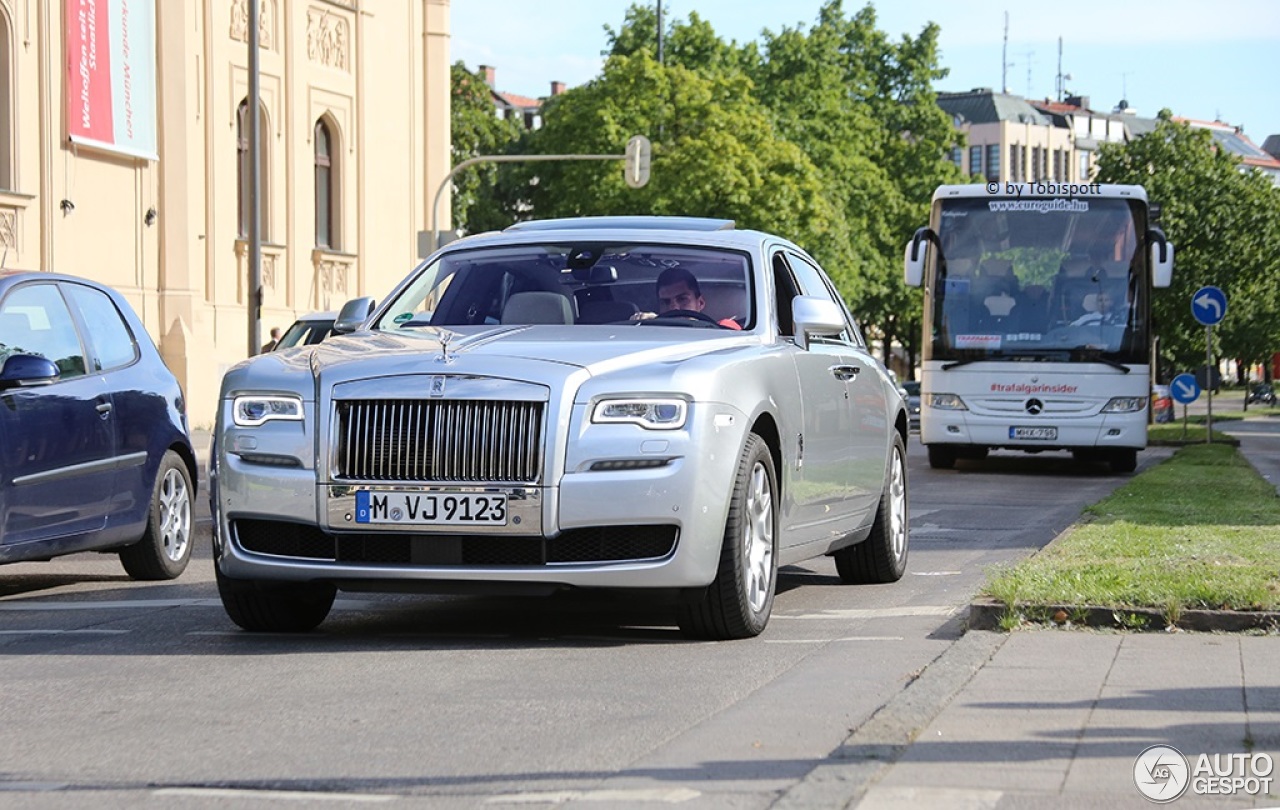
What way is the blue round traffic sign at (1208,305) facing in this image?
toward the camera

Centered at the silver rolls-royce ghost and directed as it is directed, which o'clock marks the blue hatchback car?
The blue hatchback car is roughly at 3 o'clock from the silver rolls-royce ghost.

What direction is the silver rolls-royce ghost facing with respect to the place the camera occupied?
facing the viewer and to the left of the viewer

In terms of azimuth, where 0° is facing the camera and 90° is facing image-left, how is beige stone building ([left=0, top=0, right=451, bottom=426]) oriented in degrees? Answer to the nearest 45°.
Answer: approximately 315°

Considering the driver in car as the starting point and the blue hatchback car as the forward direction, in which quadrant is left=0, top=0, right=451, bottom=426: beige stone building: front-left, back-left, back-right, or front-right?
front-right

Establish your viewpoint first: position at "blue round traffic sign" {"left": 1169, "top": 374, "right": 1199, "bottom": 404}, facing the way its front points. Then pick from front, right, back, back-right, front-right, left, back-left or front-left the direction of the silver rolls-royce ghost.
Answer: front

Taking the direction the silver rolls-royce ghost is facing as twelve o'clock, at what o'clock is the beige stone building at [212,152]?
The beige stone building is roughly at 4 o'clock from the silver rolls-royce ghost.

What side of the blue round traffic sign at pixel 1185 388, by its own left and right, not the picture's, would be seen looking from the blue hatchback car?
front

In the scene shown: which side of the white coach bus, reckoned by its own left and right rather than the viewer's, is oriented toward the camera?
front

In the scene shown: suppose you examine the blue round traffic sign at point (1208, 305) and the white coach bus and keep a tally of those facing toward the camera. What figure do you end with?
2

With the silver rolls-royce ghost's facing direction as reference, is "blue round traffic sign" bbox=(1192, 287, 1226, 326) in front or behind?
behind

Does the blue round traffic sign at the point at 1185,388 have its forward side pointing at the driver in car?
yes

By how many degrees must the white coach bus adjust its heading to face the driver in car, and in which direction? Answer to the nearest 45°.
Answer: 0° — it already faces them
